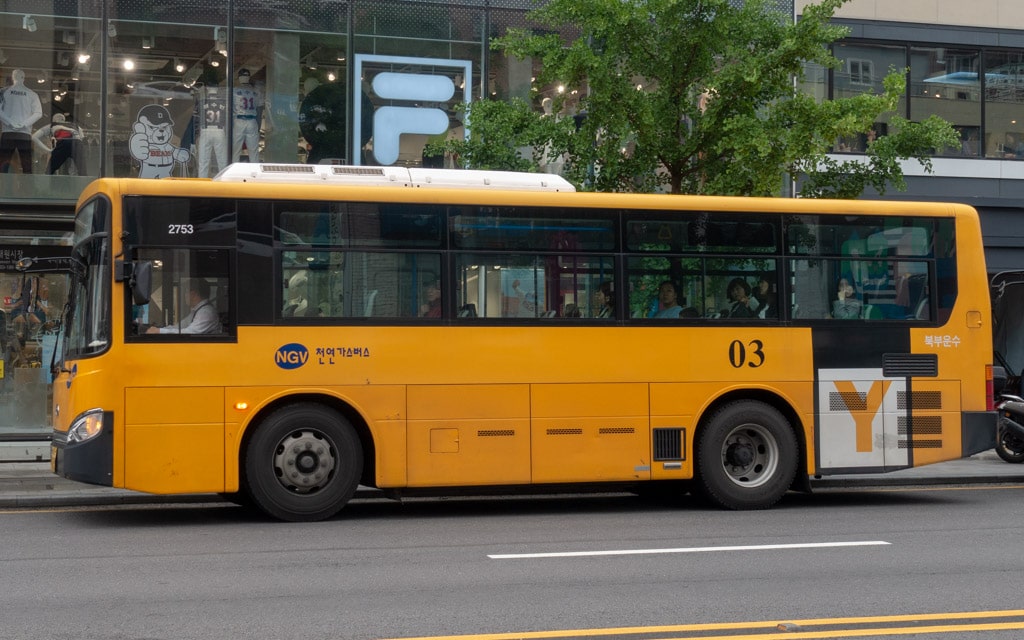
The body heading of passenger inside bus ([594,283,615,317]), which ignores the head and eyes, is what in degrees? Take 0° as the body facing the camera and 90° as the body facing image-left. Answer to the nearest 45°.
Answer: approximately 90°

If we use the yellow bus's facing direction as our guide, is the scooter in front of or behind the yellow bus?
behind

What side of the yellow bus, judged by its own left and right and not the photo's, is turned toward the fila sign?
right

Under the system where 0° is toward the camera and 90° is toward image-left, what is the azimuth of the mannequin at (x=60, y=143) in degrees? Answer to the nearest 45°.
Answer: approximately 0°

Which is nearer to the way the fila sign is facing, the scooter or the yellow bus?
the yellow bus

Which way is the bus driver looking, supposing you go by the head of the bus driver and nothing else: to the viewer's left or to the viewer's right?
to the viewer's left

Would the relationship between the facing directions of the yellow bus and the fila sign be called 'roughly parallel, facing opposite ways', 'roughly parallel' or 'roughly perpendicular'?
roughly perpendicular

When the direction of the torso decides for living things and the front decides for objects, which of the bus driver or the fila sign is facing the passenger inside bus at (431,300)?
the fila sign

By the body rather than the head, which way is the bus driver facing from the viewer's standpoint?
to the viewer's left

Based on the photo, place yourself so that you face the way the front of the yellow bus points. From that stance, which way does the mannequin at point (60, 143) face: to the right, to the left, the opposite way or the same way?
to the left

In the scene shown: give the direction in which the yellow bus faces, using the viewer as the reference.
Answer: facing to the left of the viewer

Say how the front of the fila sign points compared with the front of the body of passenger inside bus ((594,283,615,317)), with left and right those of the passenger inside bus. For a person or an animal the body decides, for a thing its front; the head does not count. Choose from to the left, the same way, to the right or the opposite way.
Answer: to the left
